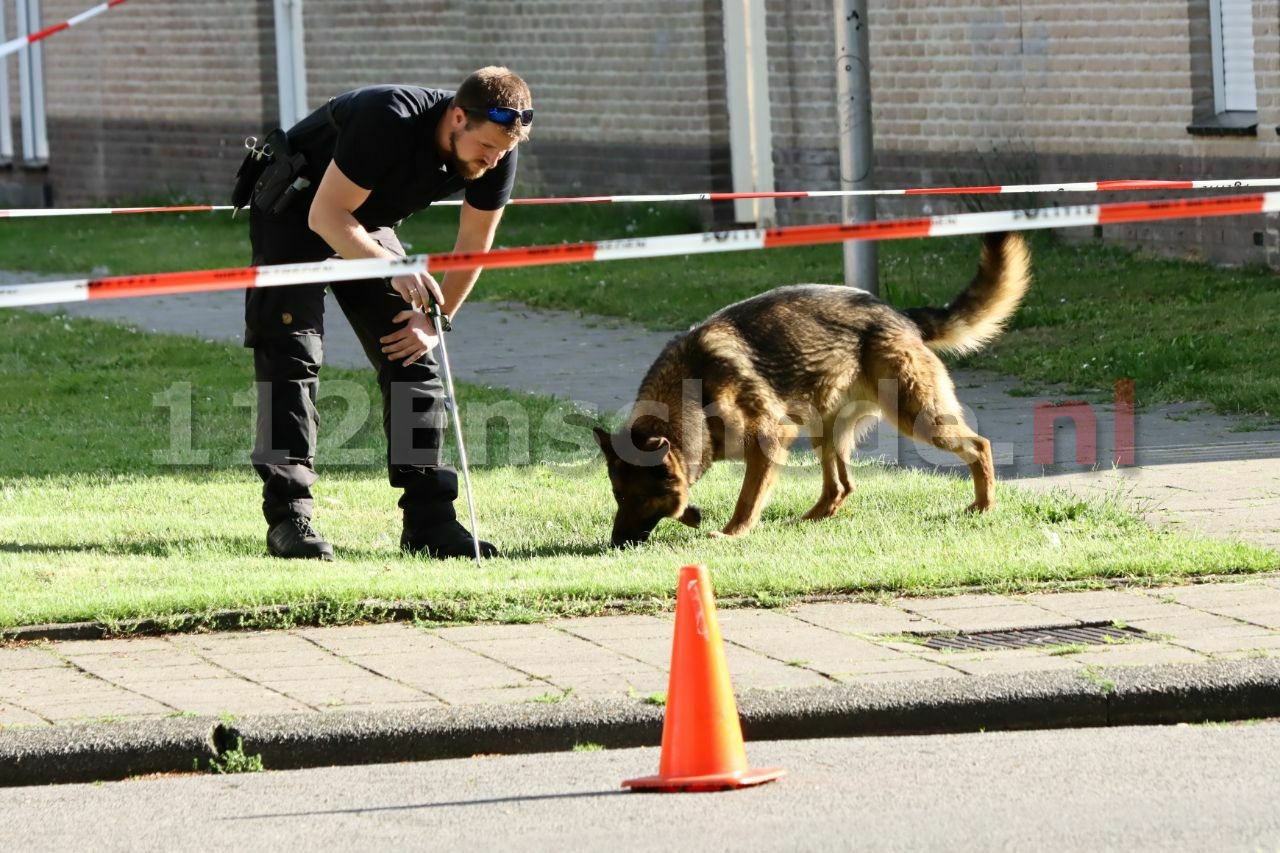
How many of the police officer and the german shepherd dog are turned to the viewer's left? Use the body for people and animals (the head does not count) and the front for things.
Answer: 1

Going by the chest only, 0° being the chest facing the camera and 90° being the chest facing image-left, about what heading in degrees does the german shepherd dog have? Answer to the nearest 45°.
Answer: approximately 90°

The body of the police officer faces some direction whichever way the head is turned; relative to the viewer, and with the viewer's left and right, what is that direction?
facing the viewer and to the right of the viewer

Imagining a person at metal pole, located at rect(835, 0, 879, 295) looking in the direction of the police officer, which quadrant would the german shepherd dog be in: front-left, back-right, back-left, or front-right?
front-left

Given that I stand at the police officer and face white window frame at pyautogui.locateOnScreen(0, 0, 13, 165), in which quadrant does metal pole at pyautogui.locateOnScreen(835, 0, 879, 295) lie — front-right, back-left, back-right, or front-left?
front-right

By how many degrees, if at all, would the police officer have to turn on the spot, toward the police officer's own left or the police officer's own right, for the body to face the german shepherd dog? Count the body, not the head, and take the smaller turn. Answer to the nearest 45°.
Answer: approximately 45° to the police officer's own left

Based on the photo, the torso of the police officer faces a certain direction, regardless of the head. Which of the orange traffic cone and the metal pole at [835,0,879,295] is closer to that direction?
the orange traffic cone

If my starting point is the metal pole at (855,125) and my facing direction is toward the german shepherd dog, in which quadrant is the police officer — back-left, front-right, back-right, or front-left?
front-right
